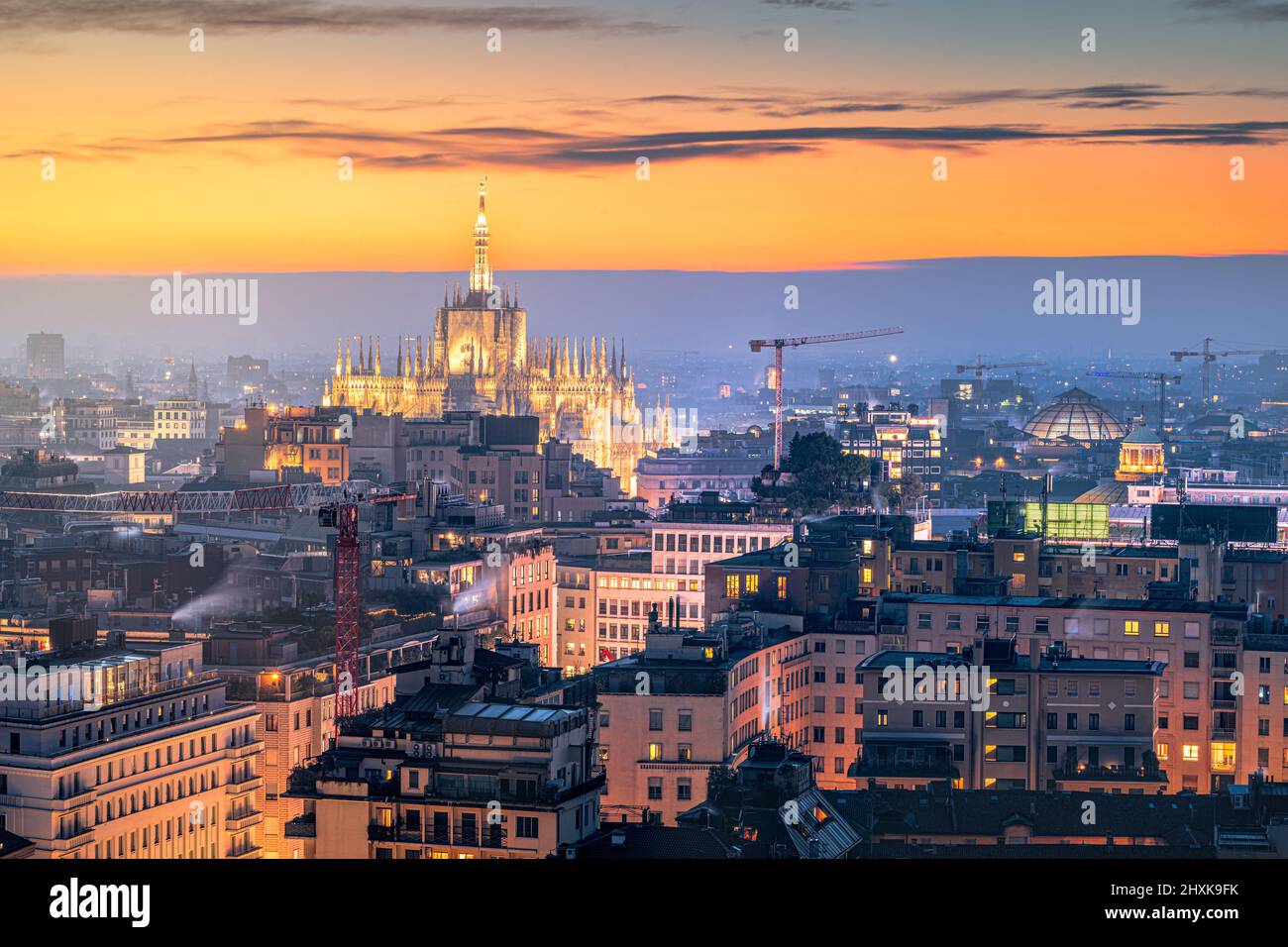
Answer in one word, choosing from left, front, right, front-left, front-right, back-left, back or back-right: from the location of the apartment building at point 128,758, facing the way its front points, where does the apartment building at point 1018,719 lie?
front-left

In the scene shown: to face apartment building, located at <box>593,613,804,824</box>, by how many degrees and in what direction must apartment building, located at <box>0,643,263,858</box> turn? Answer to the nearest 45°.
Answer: approximately 45° to its left

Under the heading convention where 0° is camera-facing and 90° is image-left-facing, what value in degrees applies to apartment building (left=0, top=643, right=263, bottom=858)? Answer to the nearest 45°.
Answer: approximately 315°
